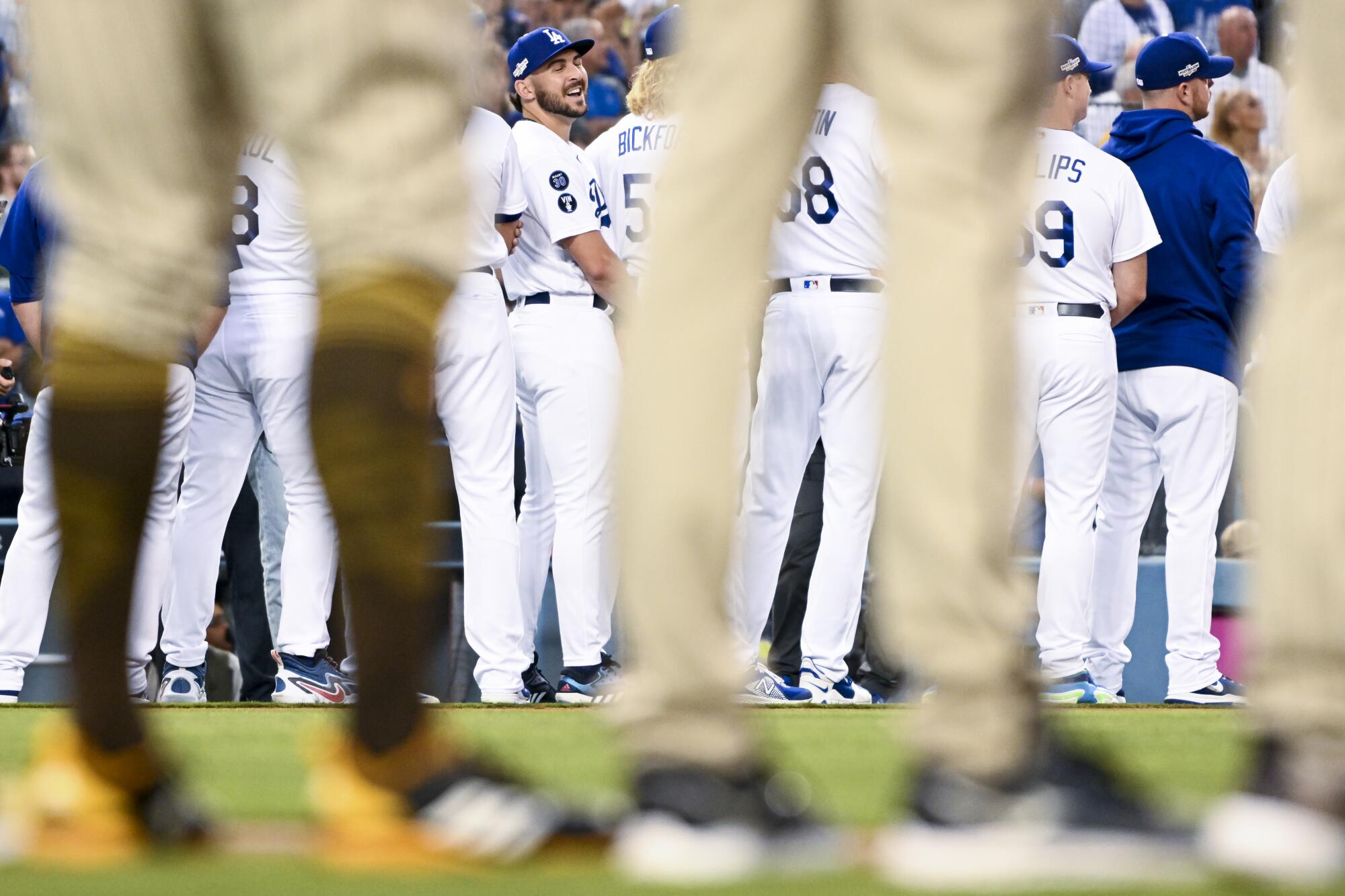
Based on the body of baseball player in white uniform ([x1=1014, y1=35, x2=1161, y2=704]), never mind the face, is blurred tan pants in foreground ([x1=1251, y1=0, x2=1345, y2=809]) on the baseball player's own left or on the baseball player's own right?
on the baseball player's own right

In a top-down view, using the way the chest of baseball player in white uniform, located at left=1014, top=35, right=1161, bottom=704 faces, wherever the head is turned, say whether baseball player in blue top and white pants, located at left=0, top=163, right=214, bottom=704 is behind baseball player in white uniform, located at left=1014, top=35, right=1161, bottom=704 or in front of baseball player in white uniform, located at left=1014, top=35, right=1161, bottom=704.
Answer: behind

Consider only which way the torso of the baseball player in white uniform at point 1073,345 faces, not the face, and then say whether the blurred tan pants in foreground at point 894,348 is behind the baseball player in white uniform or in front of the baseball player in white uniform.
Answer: behind

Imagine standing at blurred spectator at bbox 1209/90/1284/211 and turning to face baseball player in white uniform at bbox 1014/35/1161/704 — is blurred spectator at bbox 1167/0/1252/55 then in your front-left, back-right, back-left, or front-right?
back-right

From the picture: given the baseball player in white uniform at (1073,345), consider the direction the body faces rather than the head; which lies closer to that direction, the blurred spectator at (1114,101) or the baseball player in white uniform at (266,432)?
the blurred spectator

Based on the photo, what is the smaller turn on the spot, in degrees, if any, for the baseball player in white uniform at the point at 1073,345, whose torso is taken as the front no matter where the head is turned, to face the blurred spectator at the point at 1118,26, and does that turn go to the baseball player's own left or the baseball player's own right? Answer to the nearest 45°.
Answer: approximately 45° to the baseball player's own left

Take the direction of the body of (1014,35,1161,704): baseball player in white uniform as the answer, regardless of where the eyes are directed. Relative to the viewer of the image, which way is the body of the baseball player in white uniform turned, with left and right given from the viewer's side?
facing away from the viewer and to the right of the viewer

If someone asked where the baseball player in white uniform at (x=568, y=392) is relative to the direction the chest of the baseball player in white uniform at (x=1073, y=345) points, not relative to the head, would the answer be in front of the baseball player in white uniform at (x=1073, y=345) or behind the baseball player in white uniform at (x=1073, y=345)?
behind
